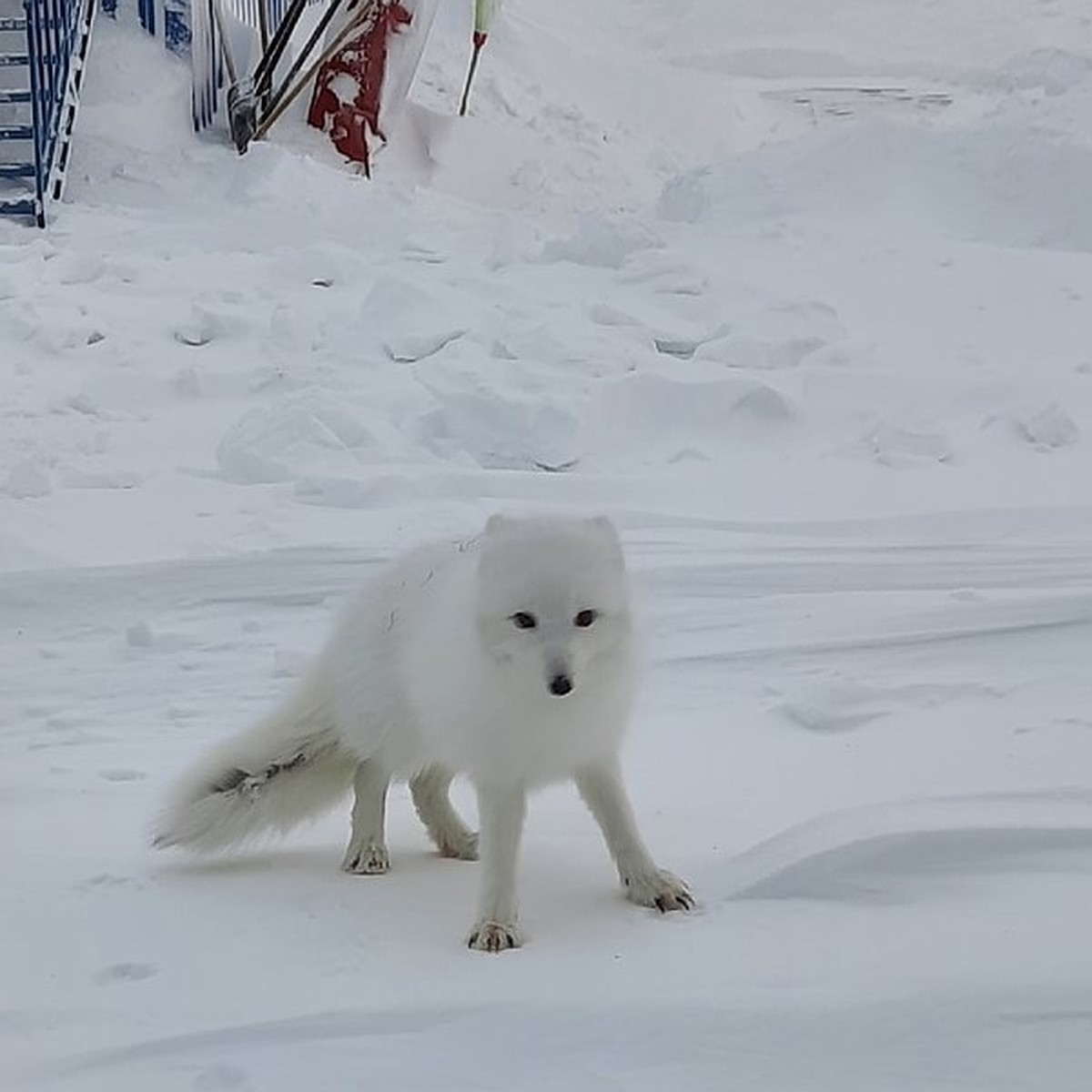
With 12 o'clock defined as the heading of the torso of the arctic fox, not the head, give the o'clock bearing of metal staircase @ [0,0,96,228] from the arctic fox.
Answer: The metal staircase is roughly at 7 o'clock from the arctic fox.

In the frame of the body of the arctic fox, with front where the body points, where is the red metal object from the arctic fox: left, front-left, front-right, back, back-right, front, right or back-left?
back-left

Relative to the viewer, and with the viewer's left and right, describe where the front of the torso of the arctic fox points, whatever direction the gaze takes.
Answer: facing the viewer and to the right of the viewer

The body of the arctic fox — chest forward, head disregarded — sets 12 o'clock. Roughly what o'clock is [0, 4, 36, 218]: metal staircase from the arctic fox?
The metal staircase is roughly at 7 o'clock from the arctic fox.

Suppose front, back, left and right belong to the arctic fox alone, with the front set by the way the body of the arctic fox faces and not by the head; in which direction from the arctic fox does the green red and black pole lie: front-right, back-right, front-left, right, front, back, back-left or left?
back-left
